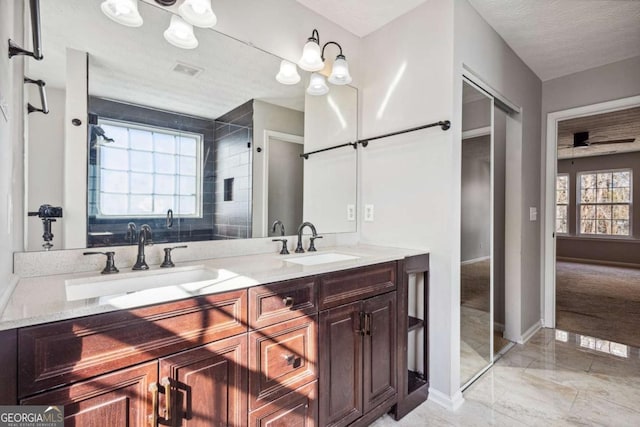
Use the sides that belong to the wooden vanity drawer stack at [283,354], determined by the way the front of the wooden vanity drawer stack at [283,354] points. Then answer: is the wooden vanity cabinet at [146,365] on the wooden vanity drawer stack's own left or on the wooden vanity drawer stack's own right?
on the wooden vanity drawer stack's own right

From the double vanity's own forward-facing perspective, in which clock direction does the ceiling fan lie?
The ceiling fan is roughly at 10 o'clock from the double vanity.

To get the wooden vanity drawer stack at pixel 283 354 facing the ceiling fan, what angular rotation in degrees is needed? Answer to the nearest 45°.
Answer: approximately 90° to its left

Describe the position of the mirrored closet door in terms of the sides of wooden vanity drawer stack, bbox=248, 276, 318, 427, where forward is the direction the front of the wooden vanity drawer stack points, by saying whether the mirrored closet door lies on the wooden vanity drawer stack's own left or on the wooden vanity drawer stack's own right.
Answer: on the wooden vanity drawer stack's own left

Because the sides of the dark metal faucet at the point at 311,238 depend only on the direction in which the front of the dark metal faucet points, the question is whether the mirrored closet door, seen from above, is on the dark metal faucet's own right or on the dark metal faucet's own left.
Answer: on the dark metal faucet's own left

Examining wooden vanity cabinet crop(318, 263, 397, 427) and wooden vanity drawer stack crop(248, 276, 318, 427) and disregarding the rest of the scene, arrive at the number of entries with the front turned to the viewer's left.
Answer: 0

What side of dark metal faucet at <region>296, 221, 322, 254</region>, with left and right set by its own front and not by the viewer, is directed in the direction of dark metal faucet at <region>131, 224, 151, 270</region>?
right

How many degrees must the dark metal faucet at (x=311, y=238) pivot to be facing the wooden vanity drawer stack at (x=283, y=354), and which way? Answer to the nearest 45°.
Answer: approximately 45° to its right

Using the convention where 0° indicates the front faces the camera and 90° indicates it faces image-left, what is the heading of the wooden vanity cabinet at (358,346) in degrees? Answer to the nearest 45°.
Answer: approximately 315°

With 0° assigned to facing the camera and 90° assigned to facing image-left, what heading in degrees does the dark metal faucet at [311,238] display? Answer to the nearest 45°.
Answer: approximately 315°

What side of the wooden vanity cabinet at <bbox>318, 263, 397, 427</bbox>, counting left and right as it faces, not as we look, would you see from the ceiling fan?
left

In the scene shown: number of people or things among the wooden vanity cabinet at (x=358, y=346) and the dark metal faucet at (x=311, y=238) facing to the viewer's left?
0
